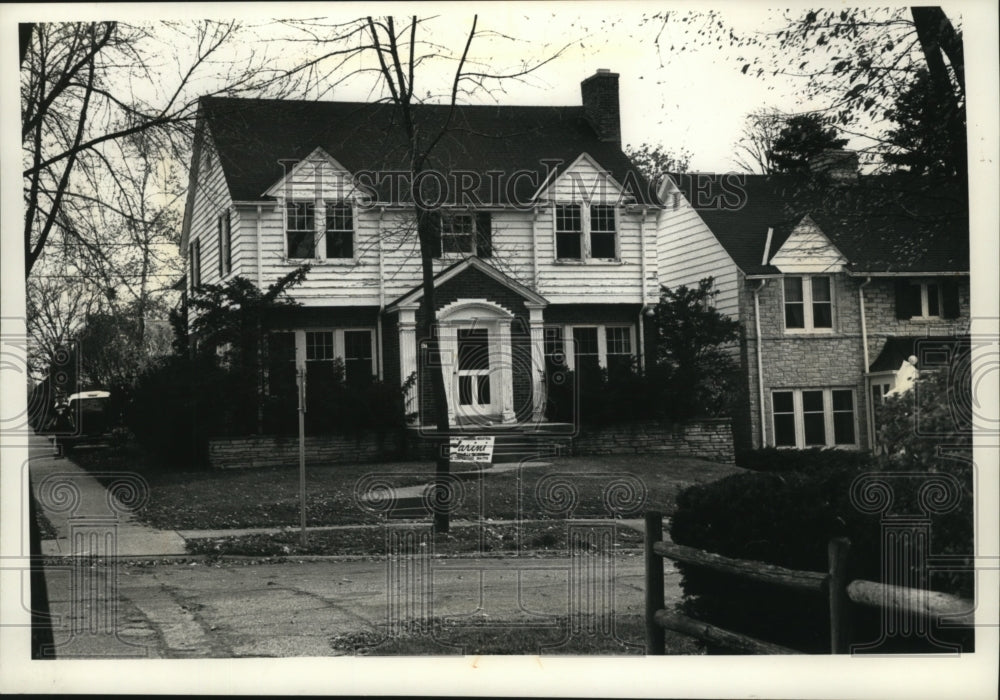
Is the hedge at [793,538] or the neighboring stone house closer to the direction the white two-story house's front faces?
the hedge

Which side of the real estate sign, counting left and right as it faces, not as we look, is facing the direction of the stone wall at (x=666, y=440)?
left

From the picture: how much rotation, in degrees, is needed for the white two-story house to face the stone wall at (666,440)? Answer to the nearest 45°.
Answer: approximately 90° to its left

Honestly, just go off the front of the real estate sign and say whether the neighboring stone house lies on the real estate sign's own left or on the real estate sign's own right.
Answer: on the real estate sign's own left

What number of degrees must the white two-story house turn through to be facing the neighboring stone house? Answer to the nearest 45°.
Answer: approximately 90° to its left

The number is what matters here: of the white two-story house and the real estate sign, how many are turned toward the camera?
2

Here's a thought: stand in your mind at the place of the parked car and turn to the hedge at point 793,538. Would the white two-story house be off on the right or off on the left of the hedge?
left

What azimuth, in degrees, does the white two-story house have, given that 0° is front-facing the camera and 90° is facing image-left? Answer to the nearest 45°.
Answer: approximately 0°

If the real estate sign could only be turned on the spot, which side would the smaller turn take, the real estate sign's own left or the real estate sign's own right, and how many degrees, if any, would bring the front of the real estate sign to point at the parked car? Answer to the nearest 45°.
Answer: approximately 90° to the real estate sign's own right
